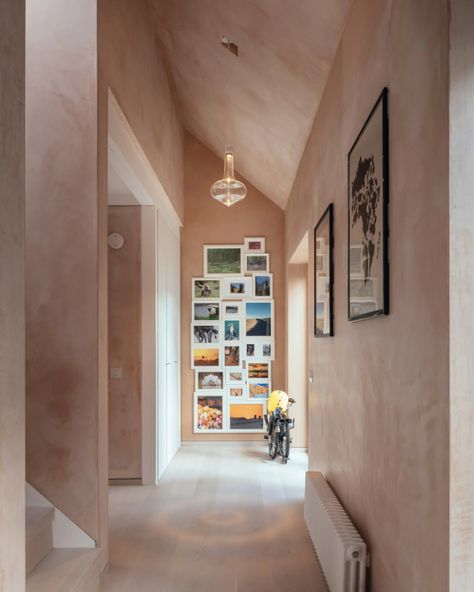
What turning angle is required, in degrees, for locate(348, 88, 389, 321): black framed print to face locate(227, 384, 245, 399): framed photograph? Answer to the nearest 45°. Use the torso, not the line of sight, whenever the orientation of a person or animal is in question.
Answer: approximately 90° to its right

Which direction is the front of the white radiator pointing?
to the viewer's left

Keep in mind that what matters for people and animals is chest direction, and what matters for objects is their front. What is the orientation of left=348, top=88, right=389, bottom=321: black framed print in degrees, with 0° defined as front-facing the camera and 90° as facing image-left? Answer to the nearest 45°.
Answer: approximately 90°

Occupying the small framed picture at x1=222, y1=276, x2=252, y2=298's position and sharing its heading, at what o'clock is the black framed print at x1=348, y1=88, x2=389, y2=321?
The black framed print is roughly at 12 o'clock from the small framed picture.

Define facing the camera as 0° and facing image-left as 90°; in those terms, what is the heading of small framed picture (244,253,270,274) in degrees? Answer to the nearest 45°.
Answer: approximately 0°

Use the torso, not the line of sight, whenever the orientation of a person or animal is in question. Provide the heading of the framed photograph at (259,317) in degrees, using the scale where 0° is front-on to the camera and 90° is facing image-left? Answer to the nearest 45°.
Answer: approximately 0°
